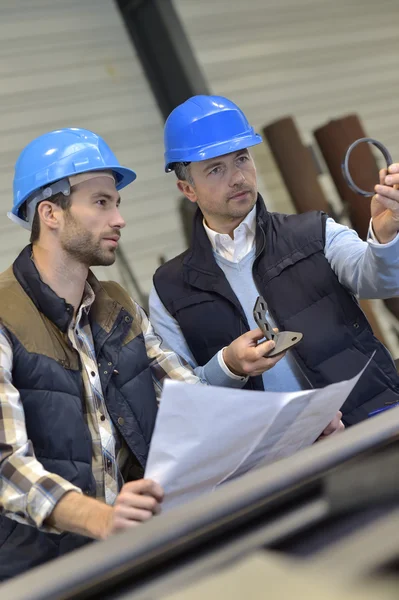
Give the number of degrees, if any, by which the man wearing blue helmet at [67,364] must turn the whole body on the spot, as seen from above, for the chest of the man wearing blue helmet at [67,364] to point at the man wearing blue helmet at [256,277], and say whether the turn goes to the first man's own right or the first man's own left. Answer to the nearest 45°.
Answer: approximately 90° to the first man's own left

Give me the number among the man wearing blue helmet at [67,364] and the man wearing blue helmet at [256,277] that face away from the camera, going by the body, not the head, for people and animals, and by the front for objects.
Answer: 0

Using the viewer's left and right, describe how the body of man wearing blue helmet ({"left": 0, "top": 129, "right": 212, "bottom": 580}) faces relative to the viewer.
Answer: facing the viewer and to the right of the viewer

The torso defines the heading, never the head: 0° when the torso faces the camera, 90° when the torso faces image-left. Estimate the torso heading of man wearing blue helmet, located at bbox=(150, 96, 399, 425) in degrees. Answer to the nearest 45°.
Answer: approximately 0°

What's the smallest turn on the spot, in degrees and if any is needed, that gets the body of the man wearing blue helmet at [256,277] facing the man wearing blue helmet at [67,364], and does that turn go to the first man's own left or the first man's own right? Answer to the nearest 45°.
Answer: approximately 45° to the first man's own right
